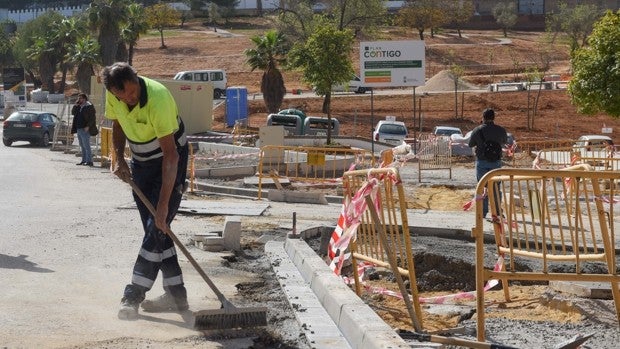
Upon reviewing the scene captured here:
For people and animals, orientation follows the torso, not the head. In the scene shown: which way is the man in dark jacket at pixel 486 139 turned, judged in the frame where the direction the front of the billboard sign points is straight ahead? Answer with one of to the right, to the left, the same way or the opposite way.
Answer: the opposite way

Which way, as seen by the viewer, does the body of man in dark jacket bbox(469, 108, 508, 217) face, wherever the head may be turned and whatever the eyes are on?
away from the camera

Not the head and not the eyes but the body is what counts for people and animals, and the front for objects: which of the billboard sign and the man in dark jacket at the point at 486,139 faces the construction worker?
the billboard sign

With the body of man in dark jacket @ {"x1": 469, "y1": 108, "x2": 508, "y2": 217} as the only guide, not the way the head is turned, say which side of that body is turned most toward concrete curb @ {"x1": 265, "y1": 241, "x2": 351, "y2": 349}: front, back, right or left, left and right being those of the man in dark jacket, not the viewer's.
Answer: back

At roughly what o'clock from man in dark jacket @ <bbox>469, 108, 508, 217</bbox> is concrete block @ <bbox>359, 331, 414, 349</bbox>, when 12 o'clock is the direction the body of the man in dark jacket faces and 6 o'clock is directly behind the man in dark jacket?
The concrete block is roughly at 6 o'clock from the man in dark jacket.

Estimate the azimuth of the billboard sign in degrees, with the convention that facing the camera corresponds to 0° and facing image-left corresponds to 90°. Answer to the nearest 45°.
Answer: approximately 0°

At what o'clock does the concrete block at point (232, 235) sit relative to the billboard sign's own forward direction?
The concrete block is roughly at 12 o'clock from the billboard sign.

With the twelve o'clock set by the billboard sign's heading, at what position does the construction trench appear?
The construction trench is roughly at 12 o'clock from the billboard sign.

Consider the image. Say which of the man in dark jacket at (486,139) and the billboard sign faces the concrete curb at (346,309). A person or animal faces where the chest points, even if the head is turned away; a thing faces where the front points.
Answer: the billboard sign

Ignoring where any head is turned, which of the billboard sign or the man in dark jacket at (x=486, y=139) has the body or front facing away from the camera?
the man in dark jacket

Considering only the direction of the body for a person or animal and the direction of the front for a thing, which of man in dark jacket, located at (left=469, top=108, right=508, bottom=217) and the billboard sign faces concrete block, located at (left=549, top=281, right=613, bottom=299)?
the billboard sign

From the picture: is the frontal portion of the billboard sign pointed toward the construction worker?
yes

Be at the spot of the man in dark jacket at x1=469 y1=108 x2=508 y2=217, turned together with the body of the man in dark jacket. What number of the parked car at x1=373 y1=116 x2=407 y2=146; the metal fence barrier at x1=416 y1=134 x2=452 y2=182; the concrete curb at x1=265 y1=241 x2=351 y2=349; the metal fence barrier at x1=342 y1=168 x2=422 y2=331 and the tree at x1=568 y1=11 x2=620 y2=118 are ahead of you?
3
